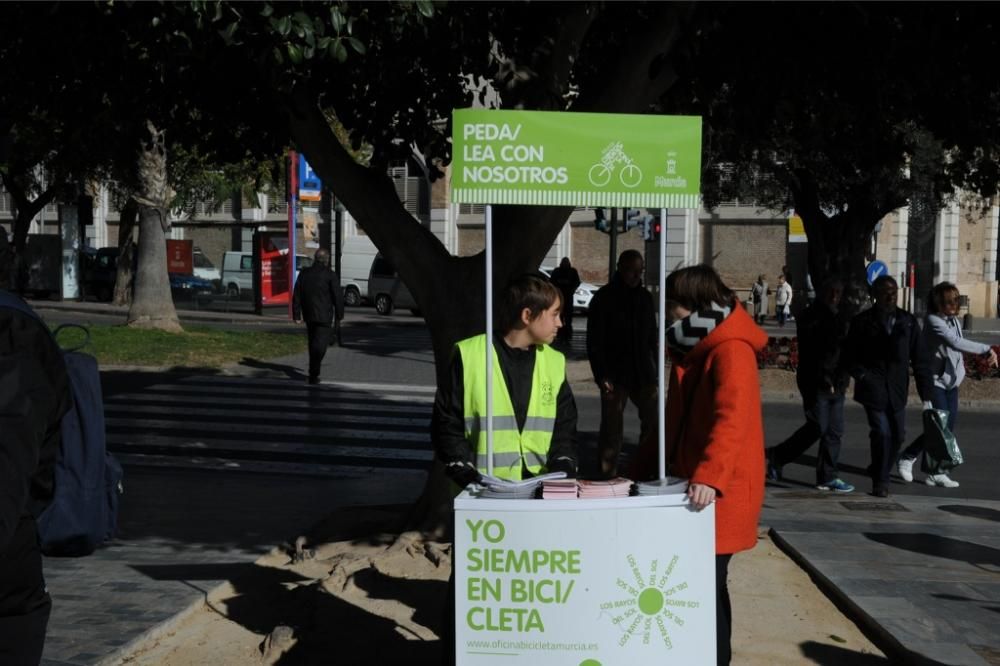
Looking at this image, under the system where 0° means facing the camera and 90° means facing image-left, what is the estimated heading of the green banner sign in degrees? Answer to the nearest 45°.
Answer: approximately 0°

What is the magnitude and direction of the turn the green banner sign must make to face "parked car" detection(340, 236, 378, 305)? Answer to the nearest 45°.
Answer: approximately 180°

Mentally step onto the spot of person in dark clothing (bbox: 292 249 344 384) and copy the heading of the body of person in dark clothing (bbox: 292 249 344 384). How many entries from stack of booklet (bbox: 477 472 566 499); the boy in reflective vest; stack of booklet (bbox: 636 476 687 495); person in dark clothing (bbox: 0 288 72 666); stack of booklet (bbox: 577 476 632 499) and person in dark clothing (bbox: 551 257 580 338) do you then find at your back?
5

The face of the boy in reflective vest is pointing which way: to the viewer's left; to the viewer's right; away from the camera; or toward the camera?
to the viewer's right

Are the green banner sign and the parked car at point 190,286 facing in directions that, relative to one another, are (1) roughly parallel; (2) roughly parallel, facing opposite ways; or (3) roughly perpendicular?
roughly perpendicular

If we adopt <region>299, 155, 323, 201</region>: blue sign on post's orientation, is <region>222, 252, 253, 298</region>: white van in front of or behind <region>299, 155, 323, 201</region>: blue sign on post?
behind

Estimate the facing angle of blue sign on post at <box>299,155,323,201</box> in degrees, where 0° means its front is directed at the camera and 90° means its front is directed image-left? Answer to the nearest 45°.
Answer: approximately 0°

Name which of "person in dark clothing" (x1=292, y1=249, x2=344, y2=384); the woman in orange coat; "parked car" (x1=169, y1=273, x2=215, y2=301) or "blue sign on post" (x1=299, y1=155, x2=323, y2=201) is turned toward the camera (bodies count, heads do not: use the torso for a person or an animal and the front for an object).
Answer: the blue sign on post

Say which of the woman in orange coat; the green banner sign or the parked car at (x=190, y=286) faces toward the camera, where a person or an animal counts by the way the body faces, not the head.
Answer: the green banner sign

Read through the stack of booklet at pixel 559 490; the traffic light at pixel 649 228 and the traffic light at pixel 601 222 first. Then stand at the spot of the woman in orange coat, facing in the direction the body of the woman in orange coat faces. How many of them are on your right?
2

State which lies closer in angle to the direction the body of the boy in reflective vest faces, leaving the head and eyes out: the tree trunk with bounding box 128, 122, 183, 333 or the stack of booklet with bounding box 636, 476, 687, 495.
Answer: the stack of booklet

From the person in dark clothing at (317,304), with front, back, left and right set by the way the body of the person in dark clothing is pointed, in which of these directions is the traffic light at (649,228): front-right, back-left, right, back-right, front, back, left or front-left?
front-right

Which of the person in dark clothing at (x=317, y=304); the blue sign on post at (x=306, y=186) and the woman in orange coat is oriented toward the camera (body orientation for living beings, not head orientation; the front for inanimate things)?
the blue sign on post

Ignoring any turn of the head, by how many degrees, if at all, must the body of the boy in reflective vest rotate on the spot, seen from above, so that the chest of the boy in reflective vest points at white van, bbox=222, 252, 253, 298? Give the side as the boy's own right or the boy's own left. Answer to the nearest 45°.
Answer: approximately 135° to the boy's own left

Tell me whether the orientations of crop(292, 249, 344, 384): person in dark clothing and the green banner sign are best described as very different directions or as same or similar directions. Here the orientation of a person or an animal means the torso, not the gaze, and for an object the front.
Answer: very different directions

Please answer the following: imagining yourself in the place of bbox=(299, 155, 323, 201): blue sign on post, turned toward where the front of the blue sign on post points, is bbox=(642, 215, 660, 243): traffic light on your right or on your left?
on your left
